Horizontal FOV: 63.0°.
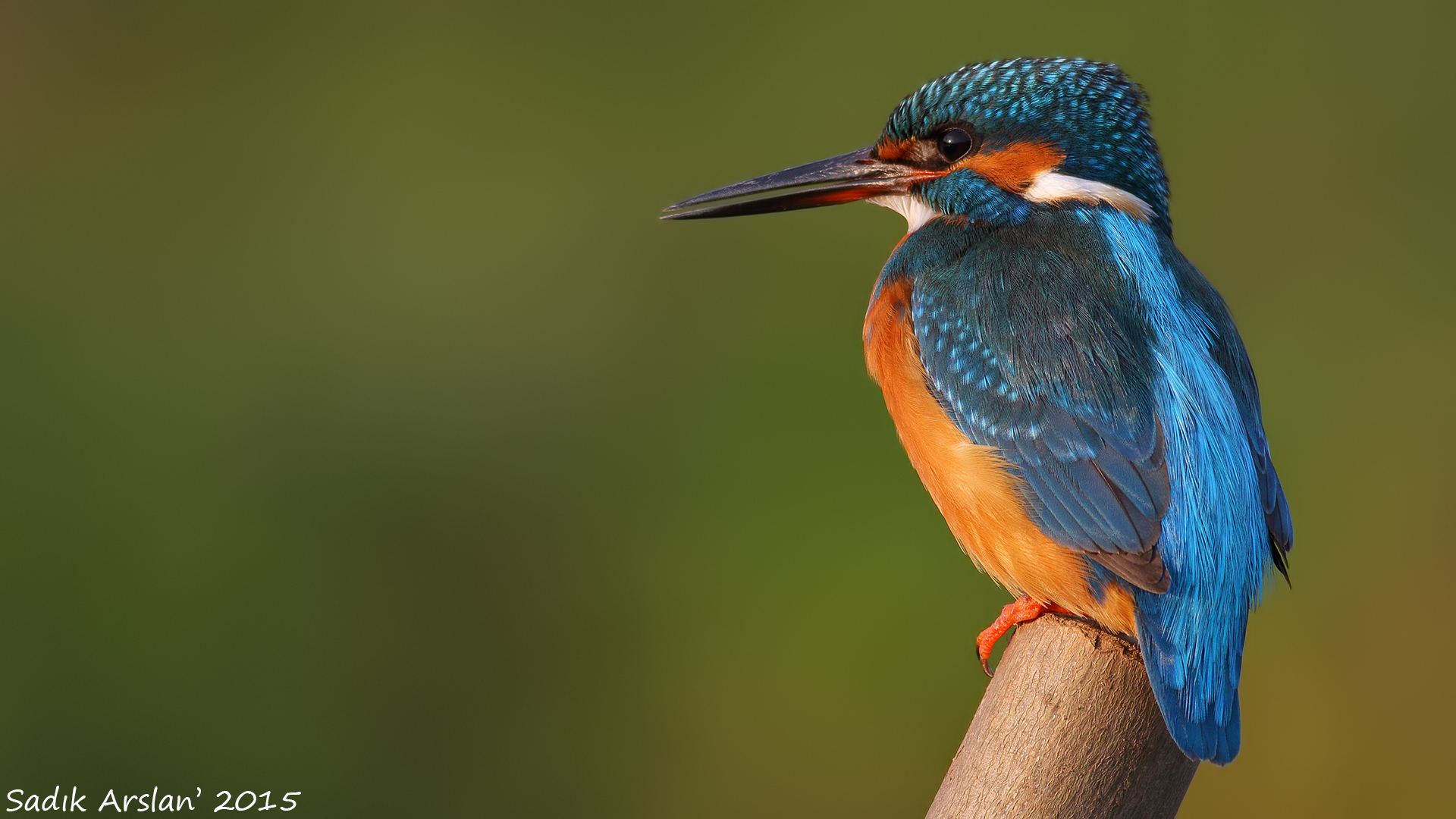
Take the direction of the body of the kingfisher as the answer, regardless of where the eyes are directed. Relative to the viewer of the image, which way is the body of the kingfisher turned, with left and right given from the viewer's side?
facing away from the viewer and to the left of the viewer
